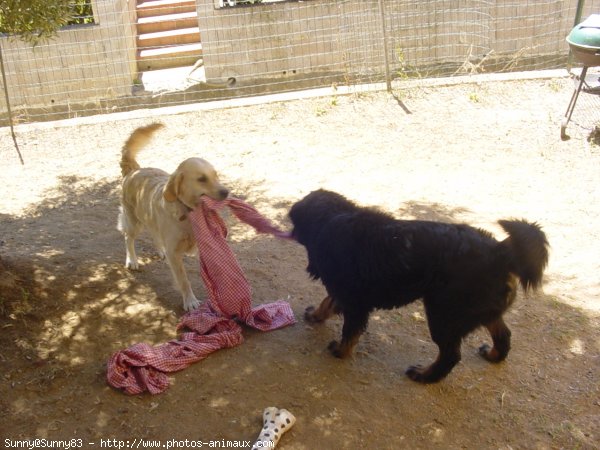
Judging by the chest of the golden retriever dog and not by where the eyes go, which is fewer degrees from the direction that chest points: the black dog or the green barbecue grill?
the black dog

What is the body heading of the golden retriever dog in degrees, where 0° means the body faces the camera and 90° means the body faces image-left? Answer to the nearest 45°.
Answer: approximately 315°

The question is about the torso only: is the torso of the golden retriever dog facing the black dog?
yes

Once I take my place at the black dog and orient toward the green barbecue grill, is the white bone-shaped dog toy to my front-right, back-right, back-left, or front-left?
back-left
